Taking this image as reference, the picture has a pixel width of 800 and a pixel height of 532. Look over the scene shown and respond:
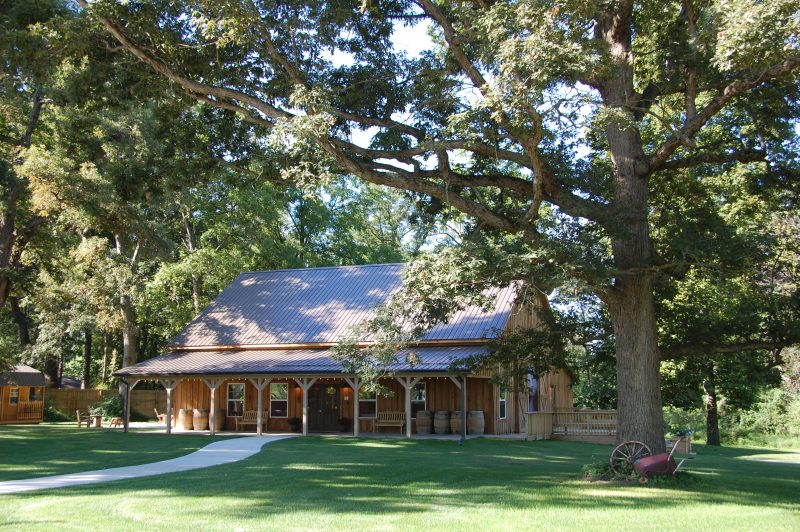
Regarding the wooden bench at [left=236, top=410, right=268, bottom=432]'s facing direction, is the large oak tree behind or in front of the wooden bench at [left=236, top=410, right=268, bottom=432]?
in front

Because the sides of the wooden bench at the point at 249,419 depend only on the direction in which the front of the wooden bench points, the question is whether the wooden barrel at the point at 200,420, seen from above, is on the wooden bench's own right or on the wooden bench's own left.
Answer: on the wooden bench's own right

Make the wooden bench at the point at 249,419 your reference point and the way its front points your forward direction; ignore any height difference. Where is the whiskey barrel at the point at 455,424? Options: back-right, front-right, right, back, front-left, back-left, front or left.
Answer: front-left

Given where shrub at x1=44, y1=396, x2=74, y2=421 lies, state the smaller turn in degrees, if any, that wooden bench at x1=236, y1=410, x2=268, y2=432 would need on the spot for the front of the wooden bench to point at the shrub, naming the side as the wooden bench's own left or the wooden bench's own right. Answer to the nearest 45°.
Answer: approximately 135° to the wooden bench's own right

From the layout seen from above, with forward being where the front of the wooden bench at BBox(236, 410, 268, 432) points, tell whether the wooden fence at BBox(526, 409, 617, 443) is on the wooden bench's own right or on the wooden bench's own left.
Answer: on the wooden bench's own left

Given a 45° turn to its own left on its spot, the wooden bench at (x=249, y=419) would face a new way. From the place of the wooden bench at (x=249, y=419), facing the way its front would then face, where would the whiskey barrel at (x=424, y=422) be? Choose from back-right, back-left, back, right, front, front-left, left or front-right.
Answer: front

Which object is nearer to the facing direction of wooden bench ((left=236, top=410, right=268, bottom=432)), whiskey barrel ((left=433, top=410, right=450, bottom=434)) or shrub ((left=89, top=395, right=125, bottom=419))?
the whiskey barrel

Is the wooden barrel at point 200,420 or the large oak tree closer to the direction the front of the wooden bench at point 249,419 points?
the large oak tree

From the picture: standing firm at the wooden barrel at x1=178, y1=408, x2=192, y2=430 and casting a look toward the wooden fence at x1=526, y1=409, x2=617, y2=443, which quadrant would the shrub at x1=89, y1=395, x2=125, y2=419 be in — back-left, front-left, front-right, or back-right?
back-left

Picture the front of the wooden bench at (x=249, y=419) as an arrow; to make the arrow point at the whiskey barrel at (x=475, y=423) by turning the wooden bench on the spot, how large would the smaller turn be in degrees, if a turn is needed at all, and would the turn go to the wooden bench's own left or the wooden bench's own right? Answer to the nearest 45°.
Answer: approximately 45° to the wooden bench's own left

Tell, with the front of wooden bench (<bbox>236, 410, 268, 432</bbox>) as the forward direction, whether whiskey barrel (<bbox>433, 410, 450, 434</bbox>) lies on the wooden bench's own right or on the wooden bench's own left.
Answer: on the wooden bench's own left

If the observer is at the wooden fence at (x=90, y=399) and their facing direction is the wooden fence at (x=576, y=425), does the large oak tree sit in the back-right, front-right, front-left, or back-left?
front-right

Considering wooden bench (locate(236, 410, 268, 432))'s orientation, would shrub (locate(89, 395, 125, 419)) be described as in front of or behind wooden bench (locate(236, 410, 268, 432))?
behind

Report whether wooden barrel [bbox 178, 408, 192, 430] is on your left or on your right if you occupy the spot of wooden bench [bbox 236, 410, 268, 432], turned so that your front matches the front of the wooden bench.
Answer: on your right

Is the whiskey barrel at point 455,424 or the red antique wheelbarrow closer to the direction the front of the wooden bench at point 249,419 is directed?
the red antique wheelbarrow

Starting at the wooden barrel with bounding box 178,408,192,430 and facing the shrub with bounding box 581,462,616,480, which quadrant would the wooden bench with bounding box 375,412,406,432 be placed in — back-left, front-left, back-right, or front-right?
front-left

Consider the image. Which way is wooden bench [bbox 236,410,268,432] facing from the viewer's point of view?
toward the camera

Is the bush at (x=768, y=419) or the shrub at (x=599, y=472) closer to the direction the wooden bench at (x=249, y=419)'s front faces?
the shrub

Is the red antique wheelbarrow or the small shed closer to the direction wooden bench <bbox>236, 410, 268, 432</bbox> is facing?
the red antique wheelbarrow

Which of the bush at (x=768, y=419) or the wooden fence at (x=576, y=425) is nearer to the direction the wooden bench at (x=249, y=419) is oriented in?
the wooden fence
